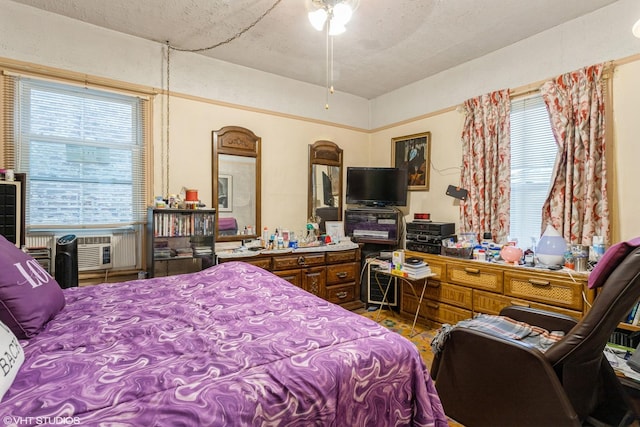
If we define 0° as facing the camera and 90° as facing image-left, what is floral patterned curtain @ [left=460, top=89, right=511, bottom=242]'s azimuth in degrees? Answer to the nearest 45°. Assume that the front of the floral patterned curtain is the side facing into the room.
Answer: approximately 45°

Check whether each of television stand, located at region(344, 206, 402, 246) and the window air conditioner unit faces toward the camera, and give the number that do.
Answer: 2

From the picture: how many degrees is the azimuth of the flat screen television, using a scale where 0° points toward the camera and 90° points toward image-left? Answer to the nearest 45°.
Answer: approximately 0°

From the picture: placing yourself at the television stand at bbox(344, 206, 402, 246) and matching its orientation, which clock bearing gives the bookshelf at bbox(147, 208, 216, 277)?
The bookshelf is roughly at 2 o'clock from the television stand.

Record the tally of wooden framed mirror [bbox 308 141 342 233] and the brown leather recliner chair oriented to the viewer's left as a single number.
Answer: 1

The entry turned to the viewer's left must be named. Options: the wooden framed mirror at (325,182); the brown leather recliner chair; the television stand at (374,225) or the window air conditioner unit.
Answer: the brown leather recliner chair

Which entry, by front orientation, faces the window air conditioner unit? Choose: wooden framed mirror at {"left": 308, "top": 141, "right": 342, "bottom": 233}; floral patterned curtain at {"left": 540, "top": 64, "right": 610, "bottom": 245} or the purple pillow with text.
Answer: the floral patterned curtain

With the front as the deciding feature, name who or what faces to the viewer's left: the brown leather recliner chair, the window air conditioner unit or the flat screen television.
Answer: the brown leather recliner chair
